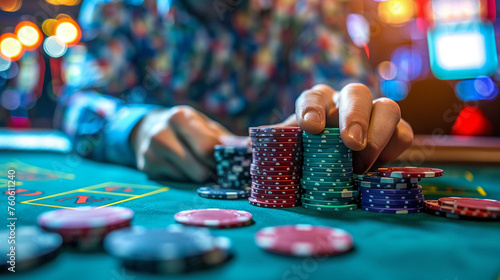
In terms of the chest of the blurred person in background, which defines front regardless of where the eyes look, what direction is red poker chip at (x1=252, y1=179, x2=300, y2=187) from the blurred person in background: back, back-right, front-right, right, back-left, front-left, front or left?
front

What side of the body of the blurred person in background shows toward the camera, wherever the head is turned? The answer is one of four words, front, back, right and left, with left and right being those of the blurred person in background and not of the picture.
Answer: front

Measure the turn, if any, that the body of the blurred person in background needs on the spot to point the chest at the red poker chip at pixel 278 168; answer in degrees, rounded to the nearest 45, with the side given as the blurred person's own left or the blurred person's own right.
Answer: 0° — they already face it

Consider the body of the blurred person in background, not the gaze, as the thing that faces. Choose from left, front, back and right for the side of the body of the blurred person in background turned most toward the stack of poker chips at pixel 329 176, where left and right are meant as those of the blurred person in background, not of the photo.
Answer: front

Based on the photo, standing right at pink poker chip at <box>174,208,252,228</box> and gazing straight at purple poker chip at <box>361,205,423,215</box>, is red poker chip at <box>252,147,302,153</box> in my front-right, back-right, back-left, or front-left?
front-left

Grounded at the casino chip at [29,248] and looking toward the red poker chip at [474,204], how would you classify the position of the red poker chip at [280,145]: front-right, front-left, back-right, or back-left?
front-left

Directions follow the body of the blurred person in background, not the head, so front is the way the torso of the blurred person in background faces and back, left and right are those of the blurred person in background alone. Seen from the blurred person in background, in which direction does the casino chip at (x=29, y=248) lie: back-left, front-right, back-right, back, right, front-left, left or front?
front

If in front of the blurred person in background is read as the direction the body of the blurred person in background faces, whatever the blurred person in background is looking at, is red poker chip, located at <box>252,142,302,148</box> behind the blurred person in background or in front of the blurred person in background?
in front

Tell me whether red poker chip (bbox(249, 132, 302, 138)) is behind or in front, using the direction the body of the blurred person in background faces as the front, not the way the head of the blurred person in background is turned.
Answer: in front

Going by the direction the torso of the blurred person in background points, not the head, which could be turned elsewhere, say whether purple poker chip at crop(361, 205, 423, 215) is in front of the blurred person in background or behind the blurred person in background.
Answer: in front

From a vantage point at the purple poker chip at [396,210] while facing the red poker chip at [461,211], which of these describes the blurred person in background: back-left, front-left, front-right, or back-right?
back-left

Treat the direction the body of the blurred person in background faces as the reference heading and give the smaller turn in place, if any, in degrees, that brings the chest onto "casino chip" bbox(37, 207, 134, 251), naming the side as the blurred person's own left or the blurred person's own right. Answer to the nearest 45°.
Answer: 0° — they already face it

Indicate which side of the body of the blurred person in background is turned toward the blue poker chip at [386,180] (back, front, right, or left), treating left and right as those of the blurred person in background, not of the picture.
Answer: front

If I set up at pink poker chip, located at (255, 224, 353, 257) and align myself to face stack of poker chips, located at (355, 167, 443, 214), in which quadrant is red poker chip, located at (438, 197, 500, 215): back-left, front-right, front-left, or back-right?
front-right
